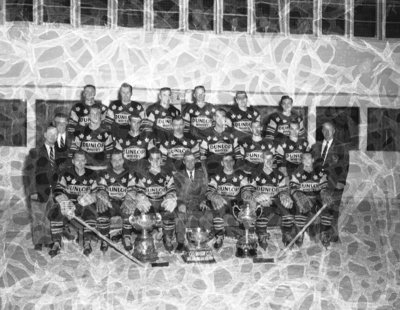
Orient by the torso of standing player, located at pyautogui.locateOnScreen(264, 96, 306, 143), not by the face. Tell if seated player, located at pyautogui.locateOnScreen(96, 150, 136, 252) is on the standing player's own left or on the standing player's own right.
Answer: on the standing player's own right

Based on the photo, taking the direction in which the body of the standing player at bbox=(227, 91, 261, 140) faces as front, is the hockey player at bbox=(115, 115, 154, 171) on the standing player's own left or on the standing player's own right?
on the standing player's own right

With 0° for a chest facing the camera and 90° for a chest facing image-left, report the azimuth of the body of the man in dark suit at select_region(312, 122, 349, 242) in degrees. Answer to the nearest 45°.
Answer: approximately 45°
